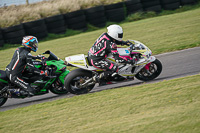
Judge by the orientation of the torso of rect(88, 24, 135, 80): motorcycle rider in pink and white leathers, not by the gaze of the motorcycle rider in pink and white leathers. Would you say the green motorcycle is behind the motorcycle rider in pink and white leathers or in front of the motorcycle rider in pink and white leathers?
behind

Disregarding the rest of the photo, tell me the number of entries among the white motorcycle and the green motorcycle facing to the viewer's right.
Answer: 2

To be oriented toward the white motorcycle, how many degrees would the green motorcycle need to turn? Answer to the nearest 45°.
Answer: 0° — it already faces it

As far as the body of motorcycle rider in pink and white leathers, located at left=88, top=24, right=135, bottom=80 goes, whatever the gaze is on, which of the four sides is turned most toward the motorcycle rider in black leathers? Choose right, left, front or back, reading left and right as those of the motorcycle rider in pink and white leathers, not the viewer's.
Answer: back

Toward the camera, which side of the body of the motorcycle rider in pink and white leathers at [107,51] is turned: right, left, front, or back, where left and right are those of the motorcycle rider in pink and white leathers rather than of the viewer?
right

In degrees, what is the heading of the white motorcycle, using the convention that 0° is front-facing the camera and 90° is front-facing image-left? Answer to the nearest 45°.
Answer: approximately 270°

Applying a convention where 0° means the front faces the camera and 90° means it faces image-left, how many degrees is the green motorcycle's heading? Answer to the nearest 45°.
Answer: approximately 270°

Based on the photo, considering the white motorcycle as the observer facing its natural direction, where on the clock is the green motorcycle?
The green motorcycle is roughly at 6 o'clock from the white motorcycle.

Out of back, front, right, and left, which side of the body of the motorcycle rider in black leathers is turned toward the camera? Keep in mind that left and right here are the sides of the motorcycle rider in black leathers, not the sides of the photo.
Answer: right

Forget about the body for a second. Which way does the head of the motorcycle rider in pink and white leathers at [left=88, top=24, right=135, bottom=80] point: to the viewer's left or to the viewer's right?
to the viewer's right
